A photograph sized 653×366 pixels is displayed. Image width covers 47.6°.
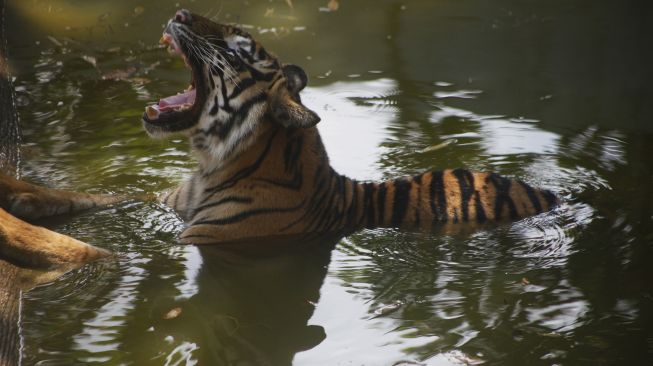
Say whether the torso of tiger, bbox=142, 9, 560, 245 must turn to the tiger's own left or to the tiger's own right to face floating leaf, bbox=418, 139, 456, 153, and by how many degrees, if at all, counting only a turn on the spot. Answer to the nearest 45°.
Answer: approximately 135° to the tiger's own right

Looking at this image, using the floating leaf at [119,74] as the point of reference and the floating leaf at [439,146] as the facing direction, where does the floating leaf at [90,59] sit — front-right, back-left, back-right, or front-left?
back-left

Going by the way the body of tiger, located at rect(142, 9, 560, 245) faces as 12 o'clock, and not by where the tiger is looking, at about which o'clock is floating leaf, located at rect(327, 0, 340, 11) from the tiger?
The floating leaf is roughly at 3 o'clock from the tiger.

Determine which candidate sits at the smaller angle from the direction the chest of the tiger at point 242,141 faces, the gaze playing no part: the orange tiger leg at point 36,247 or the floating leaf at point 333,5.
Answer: the orange tiger leg

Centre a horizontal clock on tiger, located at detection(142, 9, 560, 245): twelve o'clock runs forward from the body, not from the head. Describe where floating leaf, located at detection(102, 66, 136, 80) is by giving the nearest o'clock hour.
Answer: The floating leaf is roughly at 2 o'clock from the tiger.

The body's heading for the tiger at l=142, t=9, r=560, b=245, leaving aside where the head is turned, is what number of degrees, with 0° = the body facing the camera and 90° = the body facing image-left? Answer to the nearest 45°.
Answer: approximately 90°

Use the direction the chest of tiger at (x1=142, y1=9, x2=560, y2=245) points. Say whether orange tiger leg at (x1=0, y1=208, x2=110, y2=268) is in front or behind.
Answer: in front
